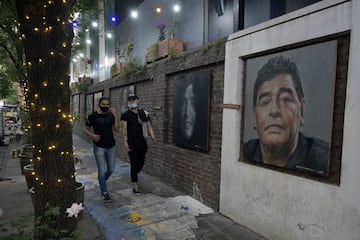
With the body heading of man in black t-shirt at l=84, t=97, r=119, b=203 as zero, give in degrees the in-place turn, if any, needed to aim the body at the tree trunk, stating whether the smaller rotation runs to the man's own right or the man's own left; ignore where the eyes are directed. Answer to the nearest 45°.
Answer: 0° — they already face it

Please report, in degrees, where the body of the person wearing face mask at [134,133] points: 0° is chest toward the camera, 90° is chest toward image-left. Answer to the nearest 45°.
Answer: approximately 0°

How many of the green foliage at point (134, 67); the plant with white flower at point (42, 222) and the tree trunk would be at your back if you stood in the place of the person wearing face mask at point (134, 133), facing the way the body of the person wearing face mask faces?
1

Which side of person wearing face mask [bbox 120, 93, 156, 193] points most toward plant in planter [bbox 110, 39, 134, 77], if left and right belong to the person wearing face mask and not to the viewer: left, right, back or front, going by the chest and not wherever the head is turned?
back

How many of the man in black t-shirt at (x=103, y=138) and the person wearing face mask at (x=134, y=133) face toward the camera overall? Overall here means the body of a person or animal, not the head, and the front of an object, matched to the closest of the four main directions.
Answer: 2

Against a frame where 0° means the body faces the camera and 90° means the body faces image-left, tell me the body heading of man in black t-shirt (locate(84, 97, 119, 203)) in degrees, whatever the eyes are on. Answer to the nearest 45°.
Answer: approximately 0°

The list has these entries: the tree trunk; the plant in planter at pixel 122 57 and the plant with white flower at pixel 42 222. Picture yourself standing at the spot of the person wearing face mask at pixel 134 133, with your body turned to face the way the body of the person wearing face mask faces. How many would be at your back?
1

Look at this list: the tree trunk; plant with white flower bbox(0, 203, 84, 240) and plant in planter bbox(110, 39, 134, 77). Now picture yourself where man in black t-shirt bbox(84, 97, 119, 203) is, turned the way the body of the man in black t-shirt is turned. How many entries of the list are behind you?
1
